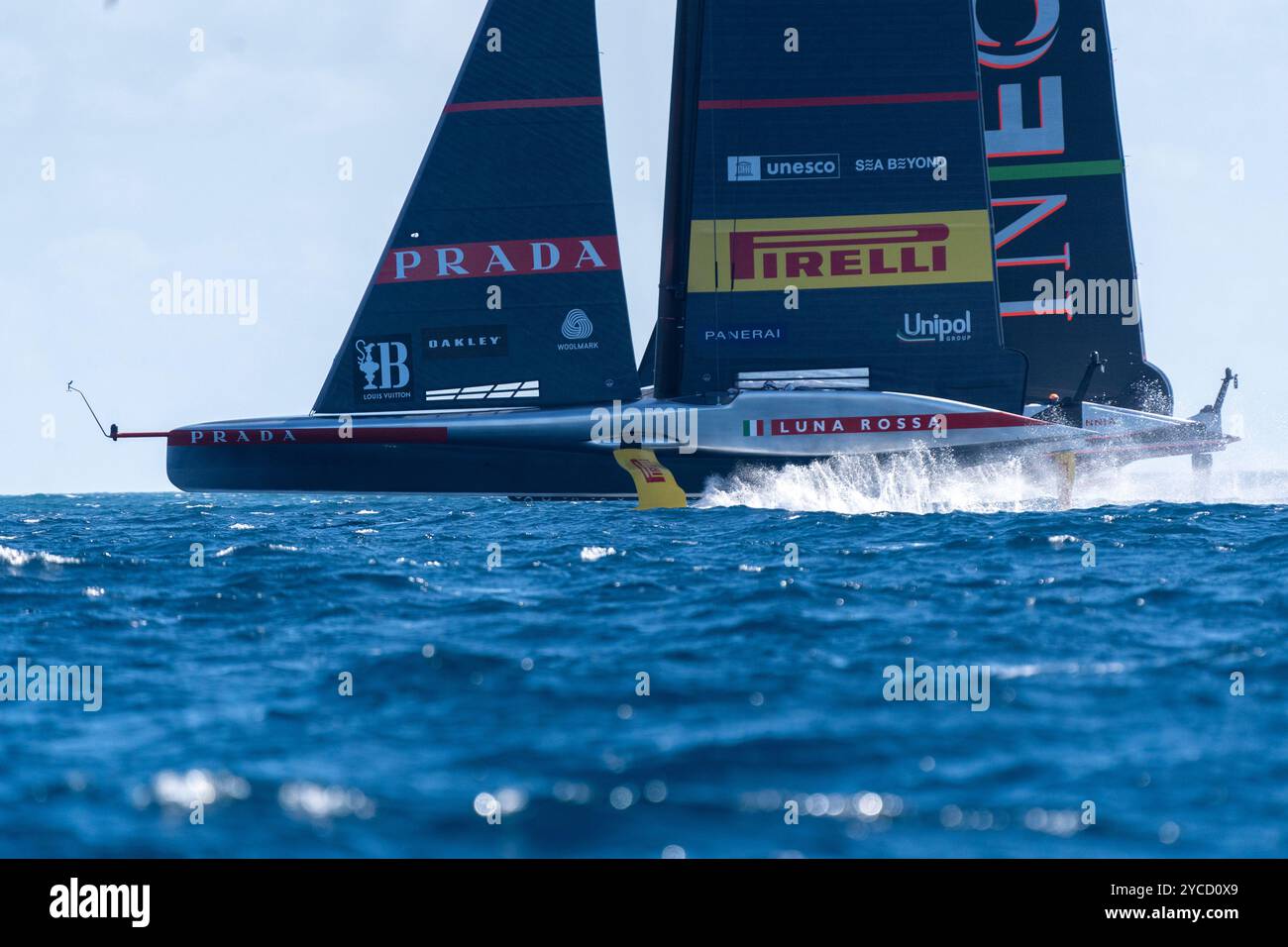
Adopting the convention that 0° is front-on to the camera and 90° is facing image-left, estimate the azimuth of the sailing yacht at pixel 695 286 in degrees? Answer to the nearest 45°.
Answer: approximately 90°
